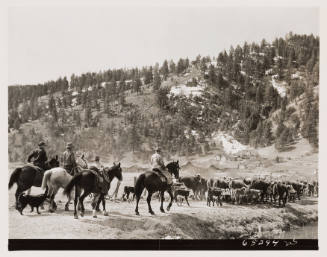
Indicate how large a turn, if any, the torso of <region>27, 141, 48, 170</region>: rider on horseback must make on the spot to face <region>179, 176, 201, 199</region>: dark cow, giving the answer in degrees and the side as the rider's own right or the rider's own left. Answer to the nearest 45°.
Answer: approximately 45° to the rider's own right

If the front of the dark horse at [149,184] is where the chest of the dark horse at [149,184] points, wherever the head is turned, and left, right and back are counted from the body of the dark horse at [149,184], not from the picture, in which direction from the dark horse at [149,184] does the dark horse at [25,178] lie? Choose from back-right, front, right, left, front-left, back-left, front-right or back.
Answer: back-left

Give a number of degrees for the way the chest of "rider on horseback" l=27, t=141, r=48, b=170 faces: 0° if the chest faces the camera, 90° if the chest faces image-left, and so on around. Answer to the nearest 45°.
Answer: approximately 225°

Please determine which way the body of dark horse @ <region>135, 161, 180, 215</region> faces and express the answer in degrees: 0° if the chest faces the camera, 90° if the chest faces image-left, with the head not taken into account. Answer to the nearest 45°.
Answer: approximately 225°

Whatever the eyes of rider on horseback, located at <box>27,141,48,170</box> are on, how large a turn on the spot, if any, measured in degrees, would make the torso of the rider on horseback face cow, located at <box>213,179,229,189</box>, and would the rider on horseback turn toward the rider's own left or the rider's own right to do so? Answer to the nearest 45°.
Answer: approximately 45° to the rider's own right

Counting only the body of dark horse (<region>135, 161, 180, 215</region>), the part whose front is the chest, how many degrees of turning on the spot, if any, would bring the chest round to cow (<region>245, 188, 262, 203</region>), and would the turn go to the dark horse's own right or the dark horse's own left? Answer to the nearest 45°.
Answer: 0° — it already faces it
